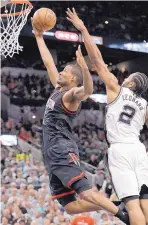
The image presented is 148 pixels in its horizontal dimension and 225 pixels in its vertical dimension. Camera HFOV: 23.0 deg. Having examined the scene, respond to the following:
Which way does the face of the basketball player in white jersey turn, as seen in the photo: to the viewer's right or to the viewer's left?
to the viewer's left

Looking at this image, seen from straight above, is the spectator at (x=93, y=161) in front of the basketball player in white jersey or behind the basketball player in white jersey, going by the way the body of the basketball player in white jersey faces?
in front

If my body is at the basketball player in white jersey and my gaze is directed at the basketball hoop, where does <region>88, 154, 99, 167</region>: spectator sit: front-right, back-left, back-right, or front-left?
front-right

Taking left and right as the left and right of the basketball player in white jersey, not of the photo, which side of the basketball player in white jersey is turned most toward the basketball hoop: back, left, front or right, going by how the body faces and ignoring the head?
front

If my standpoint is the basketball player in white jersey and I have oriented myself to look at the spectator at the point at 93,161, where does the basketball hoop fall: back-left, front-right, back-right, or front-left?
front-left

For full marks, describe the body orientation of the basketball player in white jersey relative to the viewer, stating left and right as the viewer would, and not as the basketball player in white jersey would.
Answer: facing away from the viewer and to the left of the viewer
